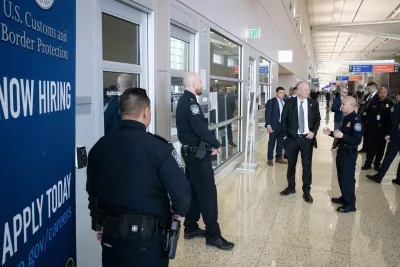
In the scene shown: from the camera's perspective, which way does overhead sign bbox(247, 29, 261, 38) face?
toward the camera

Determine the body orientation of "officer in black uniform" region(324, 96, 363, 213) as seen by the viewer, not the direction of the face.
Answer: to the viewer's left

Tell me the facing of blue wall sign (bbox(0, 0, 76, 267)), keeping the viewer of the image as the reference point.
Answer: facing the viewer and to the right of the viewer

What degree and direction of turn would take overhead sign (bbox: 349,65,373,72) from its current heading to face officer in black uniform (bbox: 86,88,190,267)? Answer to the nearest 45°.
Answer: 0° — it already faces them

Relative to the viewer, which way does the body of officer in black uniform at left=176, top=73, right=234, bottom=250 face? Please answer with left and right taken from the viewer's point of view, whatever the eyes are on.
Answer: facing to the right of the viewer

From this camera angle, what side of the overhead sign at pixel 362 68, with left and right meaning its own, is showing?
front

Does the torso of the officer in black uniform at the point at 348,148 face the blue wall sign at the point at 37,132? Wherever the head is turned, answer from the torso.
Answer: no

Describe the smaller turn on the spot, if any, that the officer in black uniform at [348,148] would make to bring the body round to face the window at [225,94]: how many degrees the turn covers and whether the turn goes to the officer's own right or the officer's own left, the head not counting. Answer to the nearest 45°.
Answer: approximately 45° to the officer's own right

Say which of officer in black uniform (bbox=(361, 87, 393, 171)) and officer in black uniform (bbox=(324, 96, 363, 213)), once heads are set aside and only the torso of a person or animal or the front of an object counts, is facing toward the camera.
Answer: officer in black uniform (bbox=(361, 87, 393, 171))

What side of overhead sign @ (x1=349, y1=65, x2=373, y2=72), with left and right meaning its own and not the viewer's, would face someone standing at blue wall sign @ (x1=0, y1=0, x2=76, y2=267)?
front

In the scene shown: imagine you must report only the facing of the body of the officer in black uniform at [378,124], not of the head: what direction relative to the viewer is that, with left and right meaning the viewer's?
facing the viewer

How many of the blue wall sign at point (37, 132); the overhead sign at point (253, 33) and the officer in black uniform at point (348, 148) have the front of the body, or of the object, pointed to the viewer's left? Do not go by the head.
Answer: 1

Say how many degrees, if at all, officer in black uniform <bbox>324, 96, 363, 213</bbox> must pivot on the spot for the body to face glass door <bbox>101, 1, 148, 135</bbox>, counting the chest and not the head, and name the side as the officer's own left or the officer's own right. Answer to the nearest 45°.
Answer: approximately 45° to the officer's own left
